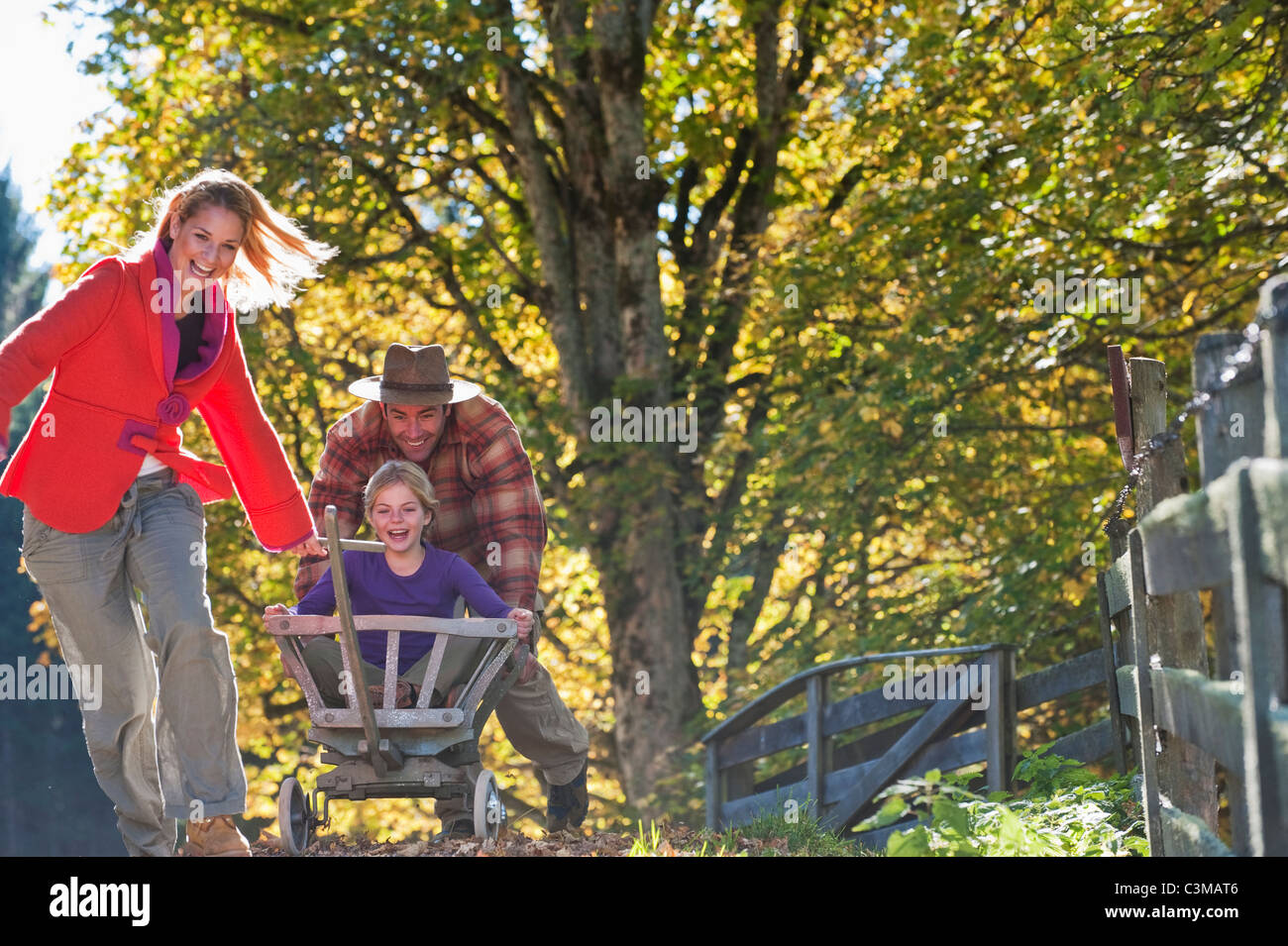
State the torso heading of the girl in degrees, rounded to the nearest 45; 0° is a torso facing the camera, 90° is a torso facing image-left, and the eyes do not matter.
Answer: approximately 0°

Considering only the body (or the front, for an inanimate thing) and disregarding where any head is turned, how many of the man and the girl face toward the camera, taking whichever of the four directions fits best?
2

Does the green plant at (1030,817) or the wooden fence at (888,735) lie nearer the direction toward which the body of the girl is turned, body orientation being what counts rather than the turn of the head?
the green plant

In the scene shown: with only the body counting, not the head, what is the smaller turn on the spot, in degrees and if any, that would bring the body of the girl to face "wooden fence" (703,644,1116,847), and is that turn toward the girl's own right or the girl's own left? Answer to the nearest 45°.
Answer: approximately 135° to the girl's own left
